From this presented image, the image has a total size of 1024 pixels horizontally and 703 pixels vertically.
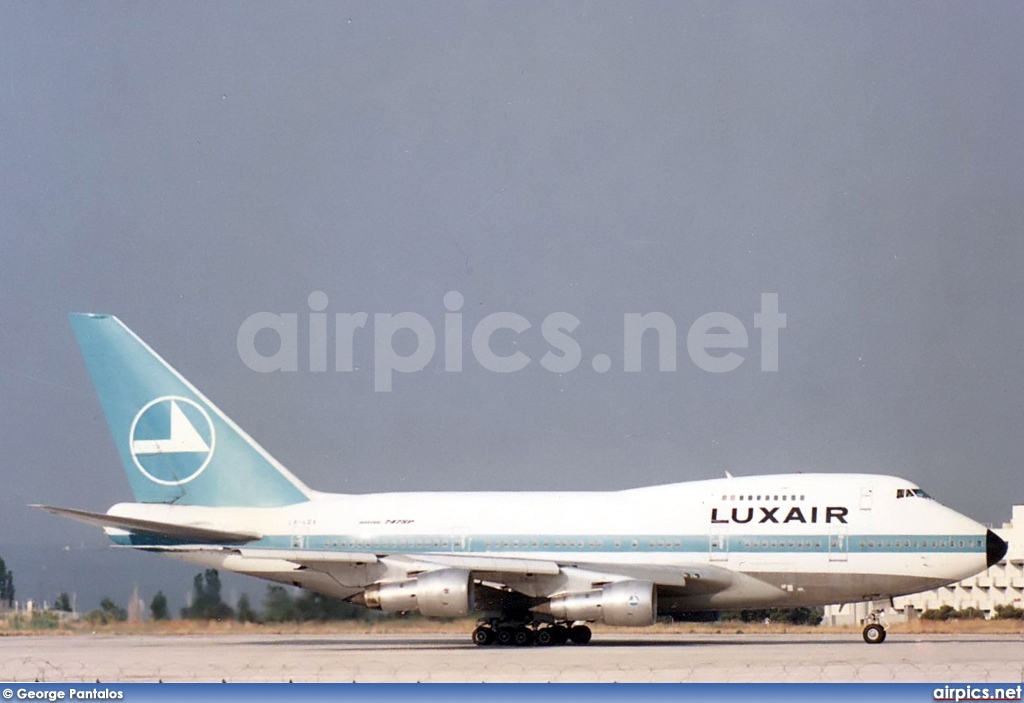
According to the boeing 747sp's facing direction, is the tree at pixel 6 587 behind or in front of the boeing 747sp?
behind

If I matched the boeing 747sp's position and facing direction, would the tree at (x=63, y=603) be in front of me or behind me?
behind

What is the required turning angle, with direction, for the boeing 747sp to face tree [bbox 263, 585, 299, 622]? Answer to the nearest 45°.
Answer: approximately 135° to its left

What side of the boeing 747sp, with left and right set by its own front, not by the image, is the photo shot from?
right

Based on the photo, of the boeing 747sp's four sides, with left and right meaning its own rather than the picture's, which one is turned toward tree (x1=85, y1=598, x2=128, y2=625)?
left

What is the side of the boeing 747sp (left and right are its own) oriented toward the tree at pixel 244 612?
left
